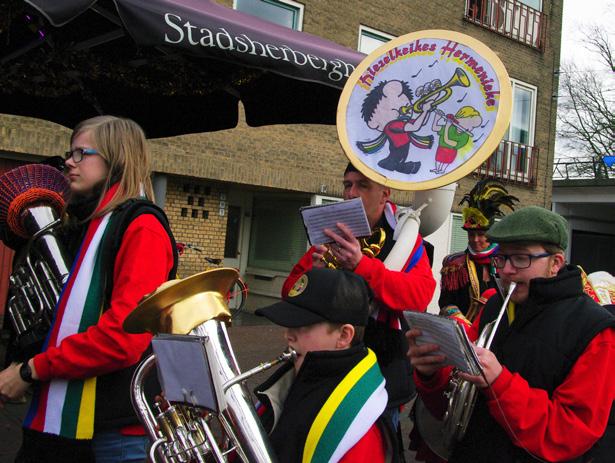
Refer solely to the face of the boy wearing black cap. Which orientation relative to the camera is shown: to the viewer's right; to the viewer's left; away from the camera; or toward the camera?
to the viewer's left

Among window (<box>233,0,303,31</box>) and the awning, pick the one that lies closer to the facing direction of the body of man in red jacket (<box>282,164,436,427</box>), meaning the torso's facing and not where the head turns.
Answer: the awning

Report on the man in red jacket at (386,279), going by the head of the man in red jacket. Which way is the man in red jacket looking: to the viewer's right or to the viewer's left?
to the viewer's left

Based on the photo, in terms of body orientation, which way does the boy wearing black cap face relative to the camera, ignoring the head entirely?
to the viewer's left

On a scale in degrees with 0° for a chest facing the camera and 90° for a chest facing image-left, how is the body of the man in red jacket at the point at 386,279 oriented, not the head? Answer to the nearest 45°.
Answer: approximately 45°

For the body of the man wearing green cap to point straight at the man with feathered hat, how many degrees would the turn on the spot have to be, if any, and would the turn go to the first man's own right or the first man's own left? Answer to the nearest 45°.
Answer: approximately 135° to the first man's own right

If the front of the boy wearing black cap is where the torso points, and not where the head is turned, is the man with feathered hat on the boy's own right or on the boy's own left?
on the boy's own right

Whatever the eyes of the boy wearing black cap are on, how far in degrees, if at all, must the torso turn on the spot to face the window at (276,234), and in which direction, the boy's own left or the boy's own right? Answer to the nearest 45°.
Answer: approximately 90° to the boy's own right

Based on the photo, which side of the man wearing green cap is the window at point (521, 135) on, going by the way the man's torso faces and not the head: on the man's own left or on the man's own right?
on the man's own right

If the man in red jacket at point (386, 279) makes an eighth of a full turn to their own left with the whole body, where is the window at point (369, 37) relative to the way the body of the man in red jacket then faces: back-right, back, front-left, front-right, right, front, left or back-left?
back

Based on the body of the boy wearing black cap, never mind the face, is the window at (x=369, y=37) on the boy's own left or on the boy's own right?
on the boy's own right
